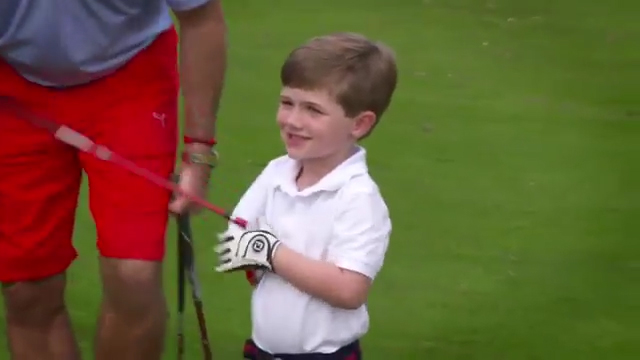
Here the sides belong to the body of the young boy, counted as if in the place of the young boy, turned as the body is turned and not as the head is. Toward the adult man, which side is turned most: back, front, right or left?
right

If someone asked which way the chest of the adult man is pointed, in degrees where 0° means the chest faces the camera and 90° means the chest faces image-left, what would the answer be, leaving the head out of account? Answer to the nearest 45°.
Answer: approximately 0°

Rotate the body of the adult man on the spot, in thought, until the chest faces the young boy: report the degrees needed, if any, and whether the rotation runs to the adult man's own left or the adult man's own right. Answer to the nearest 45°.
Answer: approximately 45° to the adult man's own left

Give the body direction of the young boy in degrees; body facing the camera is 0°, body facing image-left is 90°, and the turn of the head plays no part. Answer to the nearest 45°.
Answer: approximately 45°
